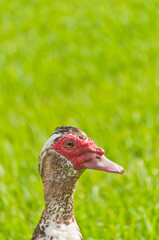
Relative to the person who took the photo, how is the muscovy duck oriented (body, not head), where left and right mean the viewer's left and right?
facing to the right of the viewer
